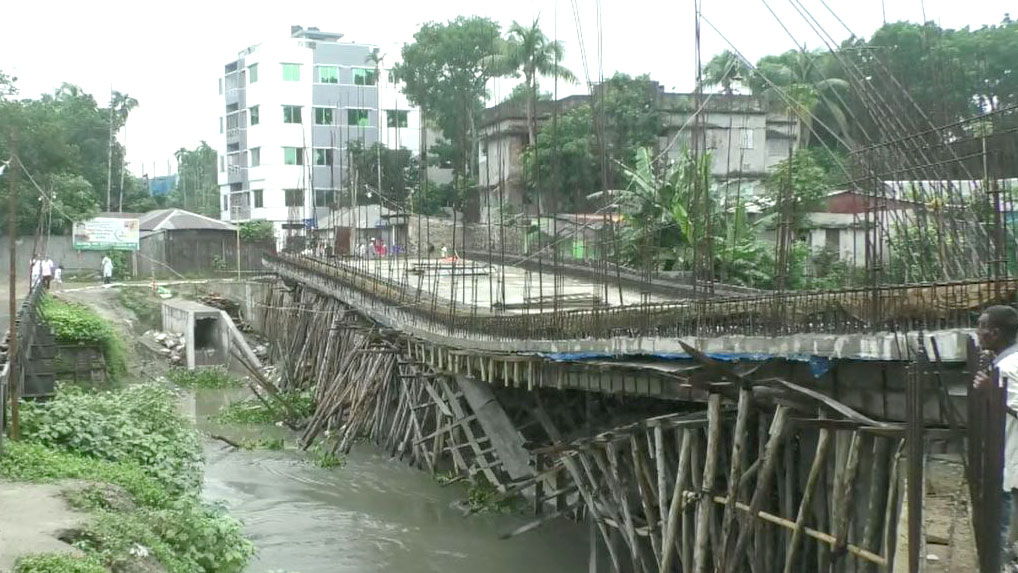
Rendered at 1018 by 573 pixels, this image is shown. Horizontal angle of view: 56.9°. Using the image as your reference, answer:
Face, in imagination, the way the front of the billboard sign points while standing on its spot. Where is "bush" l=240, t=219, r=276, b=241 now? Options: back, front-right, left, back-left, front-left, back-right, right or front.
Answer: back-left

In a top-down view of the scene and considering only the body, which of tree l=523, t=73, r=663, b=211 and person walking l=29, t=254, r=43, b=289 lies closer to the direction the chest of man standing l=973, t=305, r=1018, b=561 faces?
the person walking

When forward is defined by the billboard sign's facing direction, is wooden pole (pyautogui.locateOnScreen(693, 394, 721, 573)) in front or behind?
in front

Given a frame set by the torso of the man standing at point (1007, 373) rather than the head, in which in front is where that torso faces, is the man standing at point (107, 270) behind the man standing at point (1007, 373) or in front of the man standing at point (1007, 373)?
in front

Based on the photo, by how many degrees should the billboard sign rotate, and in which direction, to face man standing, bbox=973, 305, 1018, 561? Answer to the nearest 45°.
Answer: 0° — it already faces them

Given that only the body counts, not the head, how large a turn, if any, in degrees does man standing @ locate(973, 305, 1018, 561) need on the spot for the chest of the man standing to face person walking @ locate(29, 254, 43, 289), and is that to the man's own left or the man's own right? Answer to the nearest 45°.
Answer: approximately 45° to the man's own right

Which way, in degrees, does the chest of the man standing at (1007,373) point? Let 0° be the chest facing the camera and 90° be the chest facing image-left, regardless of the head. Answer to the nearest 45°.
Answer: approximately 90°

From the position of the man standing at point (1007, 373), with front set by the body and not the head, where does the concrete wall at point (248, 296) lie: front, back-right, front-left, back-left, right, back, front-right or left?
front-right

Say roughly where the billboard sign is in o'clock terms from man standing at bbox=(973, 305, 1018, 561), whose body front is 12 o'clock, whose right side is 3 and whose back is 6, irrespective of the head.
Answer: The billboard sign is roughly at 1 o'clock from the man standing.

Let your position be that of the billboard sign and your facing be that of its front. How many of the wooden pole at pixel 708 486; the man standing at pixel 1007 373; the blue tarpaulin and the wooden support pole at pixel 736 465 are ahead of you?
4

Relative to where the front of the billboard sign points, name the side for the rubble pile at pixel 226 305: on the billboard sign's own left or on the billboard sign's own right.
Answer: on the billboard sign's own left

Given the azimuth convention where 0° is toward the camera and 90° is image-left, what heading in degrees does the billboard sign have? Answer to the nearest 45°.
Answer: approximately 0°

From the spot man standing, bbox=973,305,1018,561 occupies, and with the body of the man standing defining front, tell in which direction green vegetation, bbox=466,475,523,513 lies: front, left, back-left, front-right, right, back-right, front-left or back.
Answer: front-right

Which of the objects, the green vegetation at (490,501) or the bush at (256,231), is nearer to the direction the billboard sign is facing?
the green vegetation

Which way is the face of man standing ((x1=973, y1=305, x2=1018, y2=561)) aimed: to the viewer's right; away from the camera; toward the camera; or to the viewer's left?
to the viewer's left

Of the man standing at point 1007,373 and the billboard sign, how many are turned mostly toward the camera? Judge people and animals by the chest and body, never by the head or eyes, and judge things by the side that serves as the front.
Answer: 1
